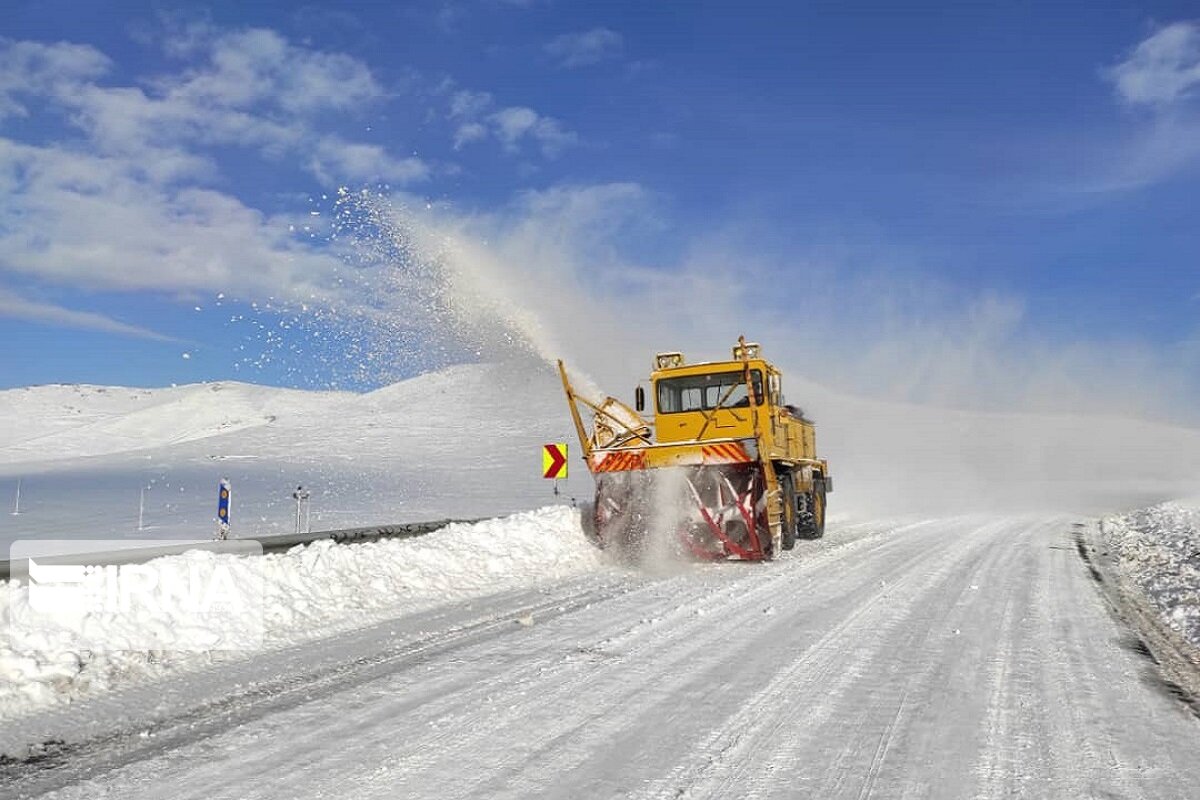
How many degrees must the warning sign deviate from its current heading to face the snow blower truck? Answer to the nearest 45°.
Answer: approximately 45° to its left

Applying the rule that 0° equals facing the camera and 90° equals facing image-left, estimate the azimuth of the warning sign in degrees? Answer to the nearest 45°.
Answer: approximately 0°

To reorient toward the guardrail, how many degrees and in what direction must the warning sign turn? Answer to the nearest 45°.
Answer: approximately 45° to its right

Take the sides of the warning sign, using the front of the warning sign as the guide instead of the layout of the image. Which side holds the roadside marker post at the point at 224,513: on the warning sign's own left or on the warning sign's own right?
on the warning sign's own right

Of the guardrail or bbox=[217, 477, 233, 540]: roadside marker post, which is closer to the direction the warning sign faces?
the guardrail
